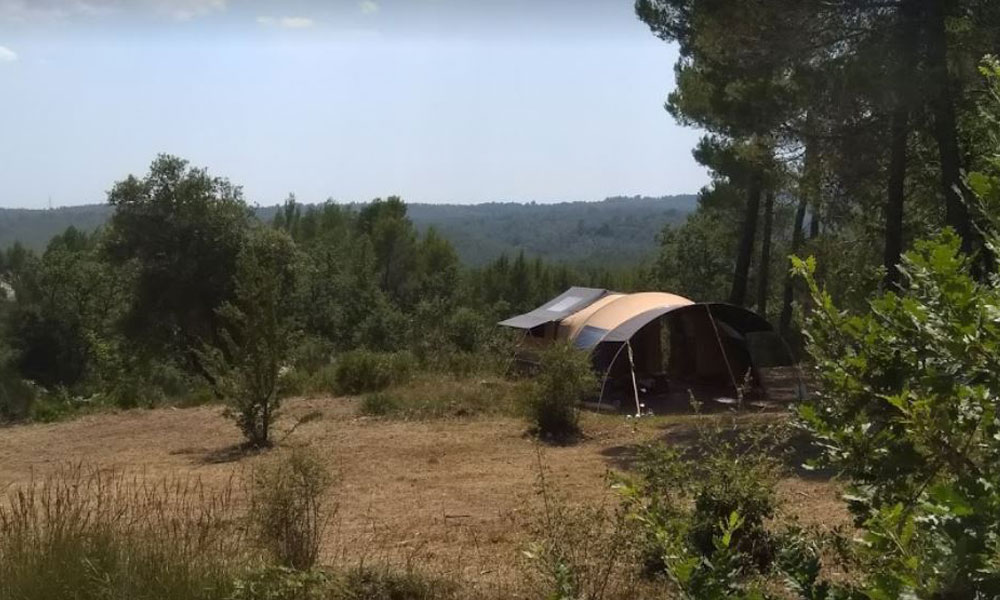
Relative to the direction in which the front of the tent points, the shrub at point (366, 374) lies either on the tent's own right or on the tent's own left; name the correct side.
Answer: on the tent's own right

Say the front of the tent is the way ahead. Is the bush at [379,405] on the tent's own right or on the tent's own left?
on the tent's own right

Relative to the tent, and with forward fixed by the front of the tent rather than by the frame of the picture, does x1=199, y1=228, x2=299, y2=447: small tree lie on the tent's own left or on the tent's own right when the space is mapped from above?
on the tent's own right

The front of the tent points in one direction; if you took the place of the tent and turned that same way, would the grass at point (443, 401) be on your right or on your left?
on your right

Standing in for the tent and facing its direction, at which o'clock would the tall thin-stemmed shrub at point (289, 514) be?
The tall thin-stemmed shrub is roughly at 2 o'clock from the tent.

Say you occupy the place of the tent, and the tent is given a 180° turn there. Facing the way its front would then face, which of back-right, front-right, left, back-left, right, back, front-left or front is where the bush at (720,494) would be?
back-left

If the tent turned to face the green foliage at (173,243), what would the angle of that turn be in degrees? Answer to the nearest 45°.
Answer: approximately 180°

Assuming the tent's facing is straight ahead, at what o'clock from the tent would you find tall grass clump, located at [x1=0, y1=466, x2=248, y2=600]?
The tall grass clump is roughly at 2 o'clock from the tent.

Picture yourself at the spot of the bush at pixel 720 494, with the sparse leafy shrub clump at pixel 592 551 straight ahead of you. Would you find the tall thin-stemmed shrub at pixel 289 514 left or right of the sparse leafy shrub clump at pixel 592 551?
right

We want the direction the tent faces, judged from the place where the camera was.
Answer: facing the viewer and to the right of the viewer

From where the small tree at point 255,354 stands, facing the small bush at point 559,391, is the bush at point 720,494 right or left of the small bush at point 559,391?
right
